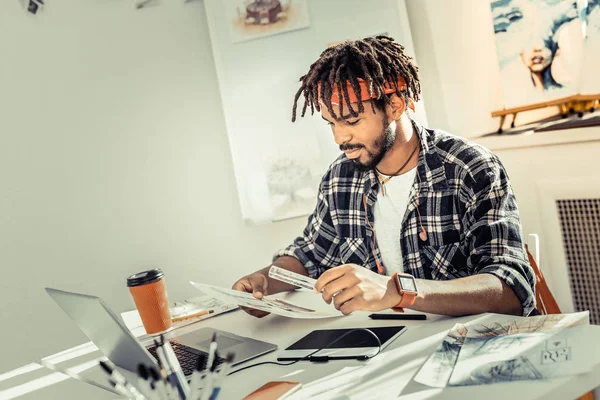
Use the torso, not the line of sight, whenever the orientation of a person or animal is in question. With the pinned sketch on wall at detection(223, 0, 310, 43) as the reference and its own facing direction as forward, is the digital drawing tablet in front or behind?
in front

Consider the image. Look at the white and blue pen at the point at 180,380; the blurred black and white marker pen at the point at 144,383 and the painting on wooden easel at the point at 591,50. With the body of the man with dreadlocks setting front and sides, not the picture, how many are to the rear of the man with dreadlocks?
1

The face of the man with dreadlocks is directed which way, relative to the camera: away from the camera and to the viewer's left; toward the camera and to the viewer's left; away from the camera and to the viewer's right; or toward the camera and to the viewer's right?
toward the camera and to the viewer's left

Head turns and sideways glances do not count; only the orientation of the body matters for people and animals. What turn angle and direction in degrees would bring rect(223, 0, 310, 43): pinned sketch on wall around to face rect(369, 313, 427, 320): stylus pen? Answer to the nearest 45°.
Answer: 0° — it already faces it

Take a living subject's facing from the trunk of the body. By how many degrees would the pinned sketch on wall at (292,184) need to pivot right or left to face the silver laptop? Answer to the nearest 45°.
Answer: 0° — it already faces it

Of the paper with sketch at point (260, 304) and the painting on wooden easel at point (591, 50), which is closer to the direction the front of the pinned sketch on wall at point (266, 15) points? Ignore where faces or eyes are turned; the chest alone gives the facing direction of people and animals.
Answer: the paper with sketch

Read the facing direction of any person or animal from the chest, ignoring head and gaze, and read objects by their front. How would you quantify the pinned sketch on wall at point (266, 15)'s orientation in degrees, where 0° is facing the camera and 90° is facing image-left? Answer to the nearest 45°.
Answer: approximately 0°

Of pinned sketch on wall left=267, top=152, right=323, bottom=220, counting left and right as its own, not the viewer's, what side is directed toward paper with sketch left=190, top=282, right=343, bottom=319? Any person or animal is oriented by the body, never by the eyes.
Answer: front

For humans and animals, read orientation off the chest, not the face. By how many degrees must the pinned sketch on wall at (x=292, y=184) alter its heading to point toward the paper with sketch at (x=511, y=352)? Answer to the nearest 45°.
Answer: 0° — it already faces it

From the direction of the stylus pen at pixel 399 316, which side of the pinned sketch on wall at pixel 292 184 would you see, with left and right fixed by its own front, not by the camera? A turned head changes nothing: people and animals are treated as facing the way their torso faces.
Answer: front

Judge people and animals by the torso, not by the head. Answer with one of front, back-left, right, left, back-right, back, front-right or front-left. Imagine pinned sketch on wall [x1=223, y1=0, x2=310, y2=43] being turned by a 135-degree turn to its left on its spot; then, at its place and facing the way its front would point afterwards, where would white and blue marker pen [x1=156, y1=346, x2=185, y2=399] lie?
back-right

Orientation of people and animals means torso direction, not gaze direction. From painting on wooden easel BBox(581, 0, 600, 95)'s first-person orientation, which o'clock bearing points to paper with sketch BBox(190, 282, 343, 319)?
The paper with sketch is roughly at 1 o'clock from the painting on wooden easel.

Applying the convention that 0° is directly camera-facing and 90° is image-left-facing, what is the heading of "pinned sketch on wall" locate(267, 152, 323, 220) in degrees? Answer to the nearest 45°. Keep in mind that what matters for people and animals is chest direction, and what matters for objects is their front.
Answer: approximately 0°

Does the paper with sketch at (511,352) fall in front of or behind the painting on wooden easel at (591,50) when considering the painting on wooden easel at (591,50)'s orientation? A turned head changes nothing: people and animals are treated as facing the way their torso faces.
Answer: in front
